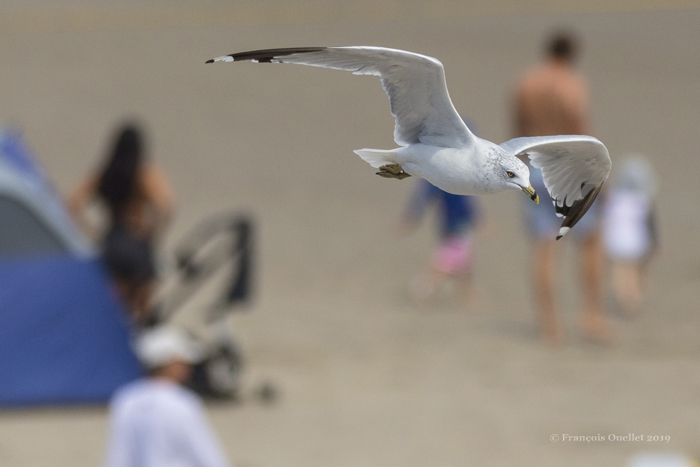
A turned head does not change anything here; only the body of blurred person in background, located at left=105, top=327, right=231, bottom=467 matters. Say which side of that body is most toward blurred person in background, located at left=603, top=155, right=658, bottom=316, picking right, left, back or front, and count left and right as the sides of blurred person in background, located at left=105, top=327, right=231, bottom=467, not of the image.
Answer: front

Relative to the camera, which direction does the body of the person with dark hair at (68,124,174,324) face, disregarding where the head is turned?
away from the camera

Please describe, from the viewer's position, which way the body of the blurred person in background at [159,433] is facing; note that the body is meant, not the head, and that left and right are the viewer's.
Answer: facing away from the viewer and to the right of the viewer

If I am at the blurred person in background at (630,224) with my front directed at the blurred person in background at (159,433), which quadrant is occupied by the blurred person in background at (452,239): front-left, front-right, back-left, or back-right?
front-right

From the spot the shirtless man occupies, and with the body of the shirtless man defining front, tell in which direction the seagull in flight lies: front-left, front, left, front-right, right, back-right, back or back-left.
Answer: back

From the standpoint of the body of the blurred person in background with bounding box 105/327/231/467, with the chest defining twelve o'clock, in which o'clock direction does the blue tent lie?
The blue tent is roughly at 10 o'clock from the blurred person in background.

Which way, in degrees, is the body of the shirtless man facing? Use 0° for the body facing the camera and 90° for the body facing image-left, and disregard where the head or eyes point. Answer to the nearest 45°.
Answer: approximately 180°

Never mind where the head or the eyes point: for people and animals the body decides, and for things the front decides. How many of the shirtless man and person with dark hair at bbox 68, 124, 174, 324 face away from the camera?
2

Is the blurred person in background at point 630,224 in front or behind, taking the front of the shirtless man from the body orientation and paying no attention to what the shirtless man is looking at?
in front

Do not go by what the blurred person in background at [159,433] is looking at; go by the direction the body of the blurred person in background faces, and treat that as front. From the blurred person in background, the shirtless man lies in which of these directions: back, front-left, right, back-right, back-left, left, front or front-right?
front

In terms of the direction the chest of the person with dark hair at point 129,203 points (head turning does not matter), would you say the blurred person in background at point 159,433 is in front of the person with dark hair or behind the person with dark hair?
behind

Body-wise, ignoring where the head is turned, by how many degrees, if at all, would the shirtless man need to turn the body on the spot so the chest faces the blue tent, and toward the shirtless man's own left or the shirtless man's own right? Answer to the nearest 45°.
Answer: approximately 90° to the shirtless man's own left

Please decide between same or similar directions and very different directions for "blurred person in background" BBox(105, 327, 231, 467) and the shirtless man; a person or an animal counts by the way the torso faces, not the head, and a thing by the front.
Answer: same or similar directions

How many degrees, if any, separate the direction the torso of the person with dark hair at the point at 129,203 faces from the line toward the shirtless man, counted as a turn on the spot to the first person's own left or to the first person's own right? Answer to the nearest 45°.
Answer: approximately 90° to the first person's own right

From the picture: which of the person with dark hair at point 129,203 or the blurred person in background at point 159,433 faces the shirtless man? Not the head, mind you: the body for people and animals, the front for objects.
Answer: the blurred person in background

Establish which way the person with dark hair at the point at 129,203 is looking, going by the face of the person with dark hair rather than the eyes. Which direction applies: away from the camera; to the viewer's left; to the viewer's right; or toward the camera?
away from the camera
